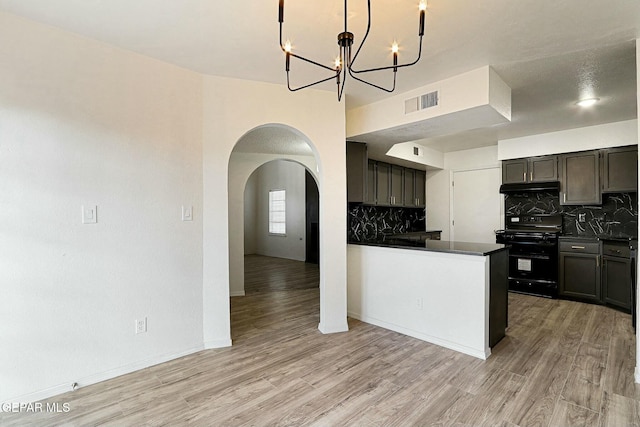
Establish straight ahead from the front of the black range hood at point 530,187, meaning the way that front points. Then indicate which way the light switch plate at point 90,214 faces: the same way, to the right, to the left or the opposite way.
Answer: to the left

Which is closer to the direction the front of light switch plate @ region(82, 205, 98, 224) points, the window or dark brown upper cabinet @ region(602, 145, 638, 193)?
the dark brown upper cabinet

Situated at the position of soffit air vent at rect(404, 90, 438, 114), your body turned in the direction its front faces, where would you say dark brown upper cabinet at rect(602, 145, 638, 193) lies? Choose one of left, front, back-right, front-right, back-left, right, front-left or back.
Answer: back

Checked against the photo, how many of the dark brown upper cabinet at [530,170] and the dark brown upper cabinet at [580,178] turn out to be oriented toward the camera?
2

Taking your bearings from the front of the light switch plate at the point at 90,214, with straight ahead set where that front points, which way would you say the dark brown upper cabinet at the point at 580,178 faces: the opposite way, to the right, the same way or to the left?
to the right

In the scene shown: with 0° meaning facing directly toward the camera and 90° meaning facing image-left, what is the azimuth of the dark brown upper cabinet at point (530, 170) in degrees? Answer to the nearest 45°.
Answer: approximately 0°

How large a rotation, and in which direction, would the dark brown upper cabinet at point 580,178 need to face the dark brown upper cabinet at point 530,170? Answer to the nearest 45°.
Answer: approximately 90° to its right
